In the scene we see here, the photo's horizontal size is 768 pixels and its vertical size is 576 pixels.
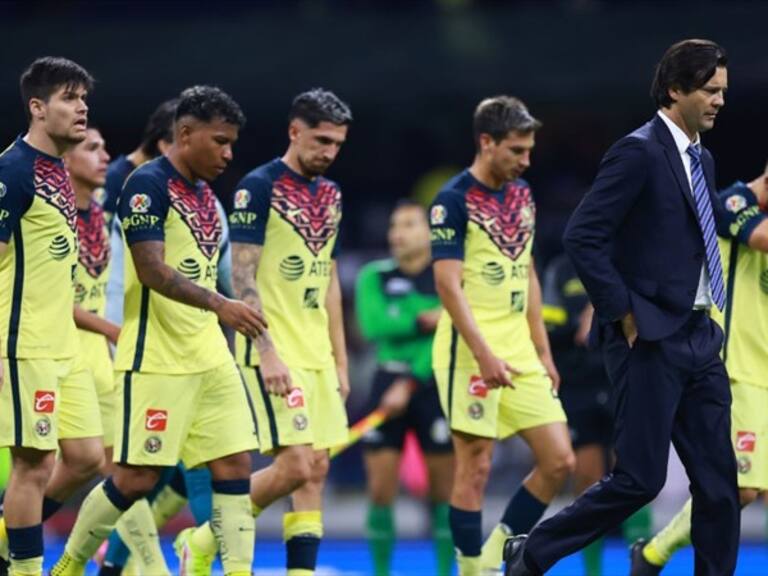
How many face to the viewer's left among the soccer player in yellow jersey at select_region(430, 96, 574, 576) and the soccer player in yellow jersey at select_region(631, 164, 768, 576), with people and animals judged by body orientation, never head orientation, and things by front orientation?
0

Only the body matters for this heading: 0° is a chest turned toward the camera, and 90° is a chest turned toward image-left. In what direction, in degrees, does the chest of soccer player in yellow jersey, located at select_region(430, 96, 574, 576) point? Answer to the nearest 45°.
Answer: approximately 315°

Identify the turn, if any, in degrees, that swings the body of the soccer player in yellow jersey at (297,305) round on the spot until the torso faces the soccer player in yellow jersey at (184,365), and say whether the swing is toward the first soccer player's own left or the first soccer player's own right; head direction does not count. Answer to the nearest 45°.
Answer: approximately 90° to the first soccer player's own right

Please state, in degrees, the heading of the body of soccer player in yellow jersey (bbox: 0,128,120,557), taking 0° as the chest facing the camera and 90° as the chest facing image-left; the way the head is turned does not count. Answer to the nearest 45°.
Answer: approximately 315°

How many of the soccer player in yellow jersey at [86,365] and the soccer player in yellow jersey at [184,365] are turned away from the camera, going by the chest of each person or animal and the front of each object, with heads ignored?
0

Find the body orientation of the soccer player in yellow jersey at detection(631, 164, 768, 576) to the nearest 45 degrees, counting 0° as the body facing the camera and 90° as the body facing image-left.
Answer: approximately 315°

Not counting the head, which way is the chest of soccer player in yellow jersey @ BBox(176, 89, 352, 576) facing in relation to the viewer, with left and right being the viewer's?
facing the viewer and to the right of the viewer

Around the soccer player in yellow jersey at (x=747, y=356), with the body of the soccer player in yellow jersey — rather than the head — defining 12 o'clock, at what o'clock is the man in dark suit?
The man in dark suit is roughly at 2 o'clock from the soccer player in yellow jersey.

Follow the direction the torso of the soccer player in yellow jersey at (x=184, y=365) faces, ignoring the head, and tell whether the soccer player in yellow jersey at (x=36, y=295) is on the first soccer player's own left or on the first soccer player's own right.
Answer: on the first soccer player's own right

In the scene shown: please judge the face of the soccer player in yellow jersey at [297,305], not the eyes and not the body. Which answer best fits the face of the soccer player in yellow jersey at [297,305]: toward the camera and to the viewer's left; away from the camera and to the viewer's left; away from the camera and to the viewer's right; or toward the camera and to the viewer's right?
toward the camera and to the viewer's right

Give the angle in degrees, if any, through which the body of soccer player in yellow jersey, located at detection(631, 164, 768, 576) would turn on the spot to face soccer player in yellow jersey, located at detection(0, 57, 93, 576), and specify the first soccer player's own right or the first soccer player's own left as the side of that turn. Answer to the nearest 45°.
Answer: approximately 90° to the first soccer player's own right

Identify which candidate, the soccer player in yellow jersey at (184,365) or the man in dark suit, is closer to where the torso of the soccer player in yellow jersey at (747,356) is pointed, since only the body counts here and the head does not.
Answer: the man in dark suit
